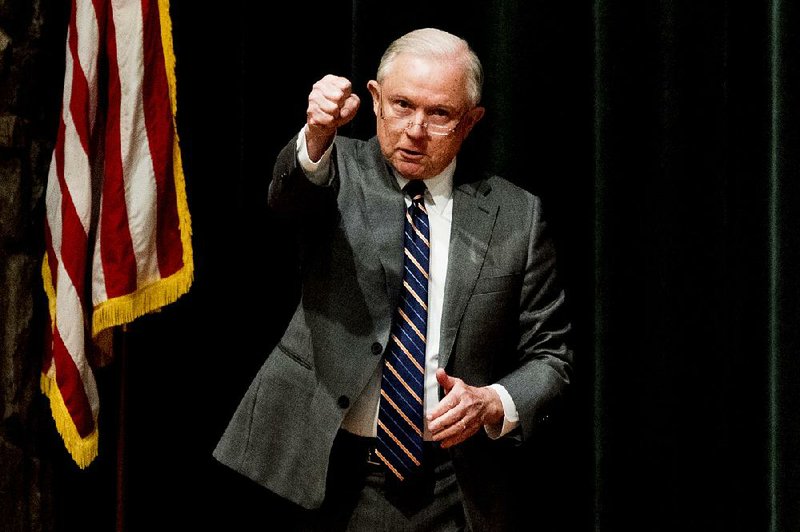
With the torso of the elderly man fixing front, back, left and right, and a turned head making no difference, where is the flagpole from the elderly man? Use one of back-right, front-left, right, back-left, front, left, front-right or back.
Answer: back-right

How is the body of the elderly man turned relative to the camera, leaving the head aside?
toward the camera

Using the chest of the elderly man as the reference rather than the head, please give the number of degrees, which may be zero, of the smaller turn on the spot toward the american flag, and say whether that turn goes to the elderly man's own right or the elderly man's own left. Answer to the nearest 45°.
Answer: approximately 135° to the elderly man's own right
